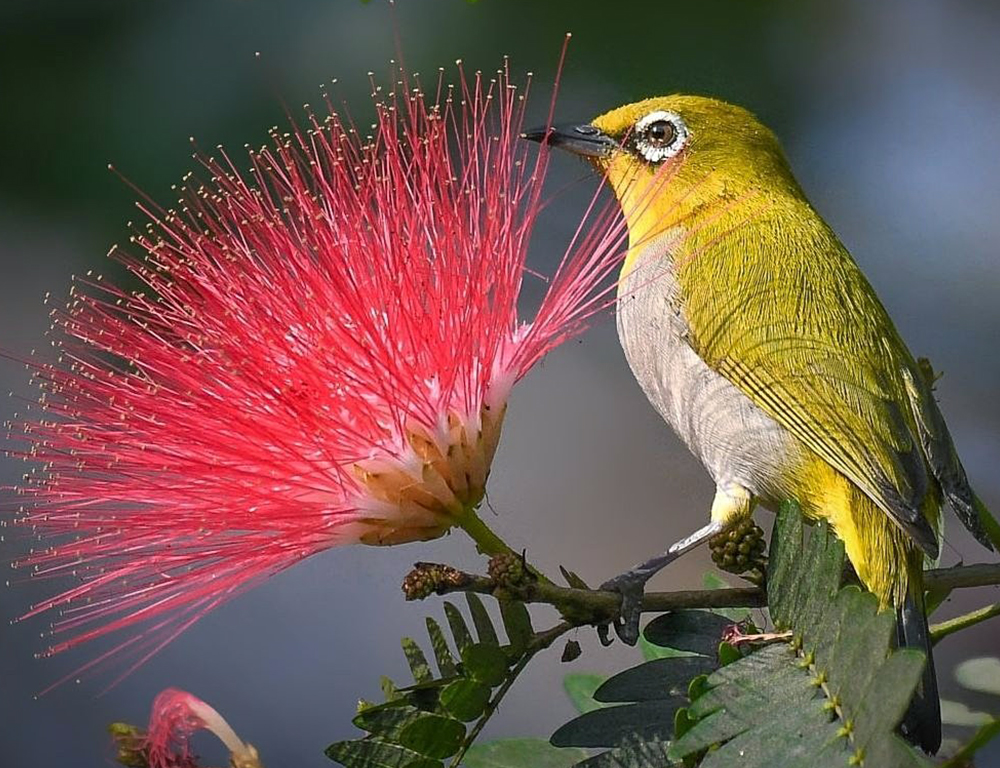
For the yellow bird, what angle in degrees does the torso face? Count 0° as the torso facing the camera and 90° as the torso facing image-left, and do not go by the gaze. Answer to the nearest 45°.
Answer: approximately 90°
